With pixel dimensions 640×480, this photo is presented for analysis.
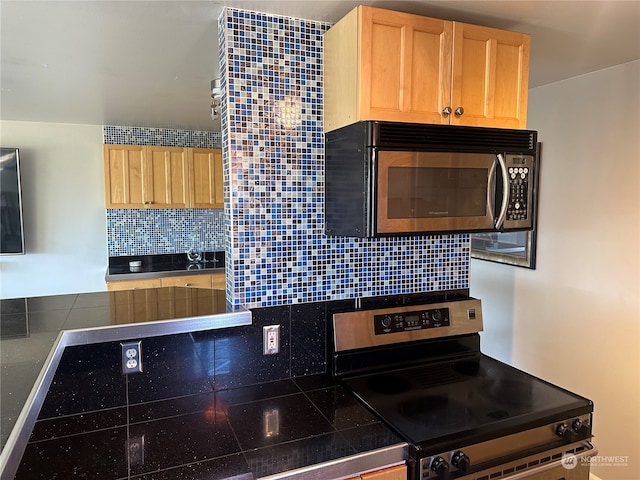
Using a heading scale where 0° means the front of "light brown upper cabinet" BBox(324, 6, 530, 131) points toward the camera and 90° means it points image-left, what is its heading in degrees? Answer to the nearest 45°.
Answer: approximately 315°

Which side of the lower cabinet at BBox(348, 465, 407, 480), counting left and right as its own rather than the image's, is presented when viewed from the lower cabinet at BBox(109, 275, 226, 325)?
back

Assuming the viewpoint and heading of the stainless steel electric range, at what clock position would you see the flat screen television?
The flat screen television is roughly at 5 o'clock from the stainless steel electric range.

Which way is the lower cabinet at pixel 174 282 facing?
toward the camera

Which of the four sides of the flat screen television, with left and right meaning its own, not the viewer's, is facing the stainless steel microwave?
front

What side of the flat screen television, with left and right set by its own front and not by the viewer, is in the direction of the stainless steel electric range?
front

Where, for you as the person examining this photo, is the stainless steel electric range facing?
facing the viewer and to the right of the viewer

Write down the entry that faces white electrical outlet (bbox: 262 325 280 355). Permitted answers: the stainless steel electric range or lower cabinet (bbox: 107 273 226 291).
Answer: the lower cabinet

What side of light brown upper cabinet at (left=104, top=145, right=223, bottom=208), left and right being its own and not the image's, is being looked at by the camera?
front

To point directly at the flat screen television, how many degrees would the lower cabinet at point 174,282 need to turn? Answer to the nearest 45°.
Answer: approximately 90° to its right
